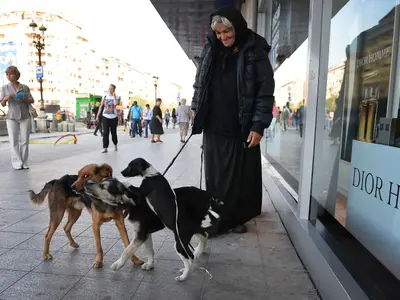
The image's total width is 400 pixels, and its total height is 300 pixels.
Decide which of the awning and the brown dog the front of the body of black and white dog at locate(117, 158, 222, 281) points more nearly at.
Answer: the brown dog

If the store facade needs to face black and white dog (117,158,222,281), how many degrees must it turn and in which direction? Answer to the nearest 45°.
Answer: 0° — it already faces it

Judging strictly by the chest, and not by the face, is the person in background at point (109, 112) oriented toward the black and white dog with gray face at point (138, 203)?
yes

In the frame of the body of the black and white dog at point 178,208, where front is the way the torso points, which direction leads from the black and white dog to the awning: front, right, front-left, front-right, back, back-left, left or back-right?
right

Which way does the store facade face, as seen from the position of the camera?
facing the viewer and to the left of the viewer

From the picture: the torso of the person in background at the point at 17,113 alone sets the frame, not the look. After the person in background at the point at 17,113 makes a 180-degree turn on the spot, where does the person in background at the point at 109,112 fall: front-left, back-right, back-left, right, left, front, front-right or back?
front-right

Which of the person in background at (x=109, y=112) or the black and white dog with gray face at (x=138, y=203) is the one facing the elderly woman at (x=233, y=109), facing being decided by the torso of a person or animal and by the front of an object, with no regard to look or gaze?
the person in background

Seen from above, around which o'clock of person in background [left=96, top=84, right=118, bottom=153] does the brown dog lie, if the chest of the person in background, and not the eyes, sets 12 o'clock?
The brown dog is roughly at 12 o'clock from the person in background.

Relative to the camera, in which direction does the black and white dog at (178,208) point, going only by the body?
to the viewer's left
